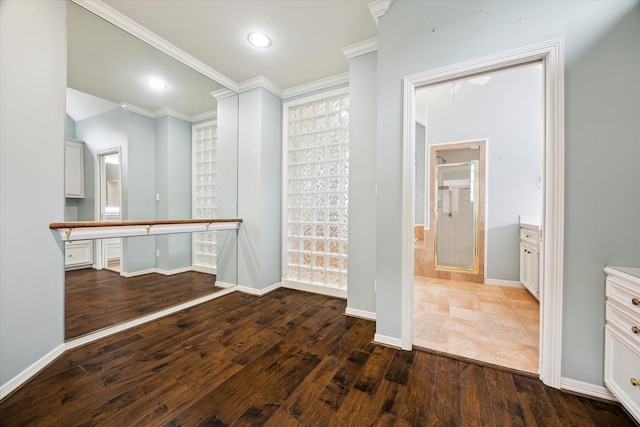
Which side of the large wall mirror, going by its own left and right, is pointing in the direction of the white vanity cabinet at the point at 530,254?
front

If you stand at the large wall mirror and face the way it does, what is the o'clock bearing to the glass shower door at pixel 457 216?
The glass shower door is roughly at 11 o'clock from the large wall mirror.

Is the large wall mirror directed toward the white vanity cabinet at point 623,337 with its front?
yes

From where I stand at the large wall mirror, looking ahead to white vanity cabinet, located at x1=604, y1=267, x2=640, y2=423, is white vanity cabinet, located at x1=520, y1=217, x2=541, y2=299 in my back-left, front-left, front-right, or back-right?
front-left

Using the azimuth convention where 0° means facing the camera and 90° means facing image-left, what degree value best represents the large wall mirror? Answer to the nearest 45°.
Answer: approximately 315°

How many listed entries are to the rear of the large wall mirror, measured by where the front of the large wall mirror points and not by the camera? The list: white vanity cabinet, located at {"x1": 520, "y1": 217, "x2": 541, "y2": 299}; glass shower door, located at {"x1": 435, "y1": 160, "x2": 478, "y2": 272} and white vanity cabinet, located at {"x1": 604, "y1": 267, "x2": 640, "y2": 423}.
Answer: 0
